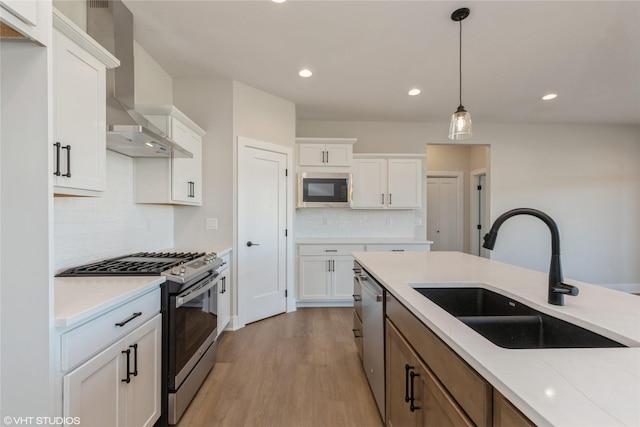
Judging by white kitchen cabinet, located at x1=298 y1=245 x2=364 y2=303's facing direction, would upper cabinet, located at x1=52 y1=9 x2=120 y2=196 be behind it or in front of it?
in front

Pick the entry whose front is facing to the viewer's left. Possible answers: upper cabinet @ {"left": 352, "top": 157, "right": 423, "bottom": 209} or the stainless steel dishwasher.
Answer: the stainless steel dishwasher

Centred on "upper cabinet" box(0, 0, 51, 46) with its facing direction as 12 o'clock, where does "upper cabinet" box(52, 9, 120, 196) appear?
"upper cabinet" box(52, 9, 120, 196) is roughly at 8 o'clock from "upper cabinet" box(0, 0, 51, 46).

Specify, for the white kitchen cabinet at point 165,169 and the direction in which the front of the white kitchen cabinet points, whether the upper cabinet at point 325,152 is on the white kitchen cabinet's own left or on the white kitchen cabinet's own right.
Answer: on the white kitchen cabinet's own left

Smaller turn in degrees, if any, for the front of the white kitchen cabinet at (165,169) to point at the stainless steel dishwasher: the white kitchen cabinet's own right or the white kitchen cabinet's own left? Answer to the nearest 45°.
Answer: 0° — it already faces it

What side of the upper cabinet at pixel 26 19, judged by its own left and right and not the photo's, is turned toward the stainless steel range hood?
left

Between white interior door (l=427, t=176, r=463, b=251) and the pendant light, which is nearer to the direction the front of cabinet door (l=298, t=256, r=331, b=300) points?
the pendant light

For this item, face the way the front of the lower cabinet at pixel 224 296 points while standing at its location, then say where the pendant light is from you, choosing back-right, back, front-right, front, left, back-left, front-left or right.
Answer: front-right

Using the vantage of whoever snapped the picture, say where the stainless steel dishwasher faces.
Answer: facing to the left of the viewer

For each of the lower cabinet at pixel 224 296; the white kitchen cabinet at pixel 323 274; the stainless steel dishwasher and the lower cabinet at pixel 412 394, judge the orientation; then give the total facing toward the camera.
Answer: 1

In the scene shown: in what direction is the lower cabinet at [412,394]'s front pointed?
to the viewer's left

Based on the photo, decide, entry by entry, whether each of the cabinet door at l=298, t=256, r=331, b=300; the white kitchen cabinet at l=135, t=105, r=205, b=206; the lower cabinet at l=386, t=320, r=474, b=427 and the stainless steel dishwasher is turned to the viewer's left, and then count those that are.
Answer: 2

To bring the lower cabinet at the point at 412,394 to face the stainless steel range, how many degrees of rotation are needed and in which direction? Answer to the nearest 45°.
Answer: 0° — it already faces it

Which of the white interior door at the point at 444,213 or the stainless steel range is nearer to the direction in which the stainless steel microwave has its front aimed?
the stainless steel range

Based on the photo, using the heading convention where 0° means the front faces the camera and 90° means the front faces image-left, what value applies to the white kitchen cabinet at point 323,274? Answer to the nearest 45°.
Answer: approximately 0°

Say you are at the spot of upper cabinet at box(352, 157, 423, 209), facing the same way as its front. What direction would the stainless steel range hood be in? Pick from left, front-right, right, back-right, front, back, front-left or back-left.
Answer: front-right
